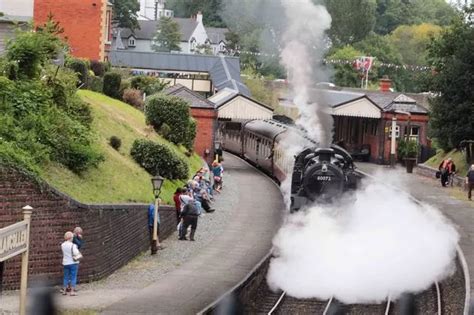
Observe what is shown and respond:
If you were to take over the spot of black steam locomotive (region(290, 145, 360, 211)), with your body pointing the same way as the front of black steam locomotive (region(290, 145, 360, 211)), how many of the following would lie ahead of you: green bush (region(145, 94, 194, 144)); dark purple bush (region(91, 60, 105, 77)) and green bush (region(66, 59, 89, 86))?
0

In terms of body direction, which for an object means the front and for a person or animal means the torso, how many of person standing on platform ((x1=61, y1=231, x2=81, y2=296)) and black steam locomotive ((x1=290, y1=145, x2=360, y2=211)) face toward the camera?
1

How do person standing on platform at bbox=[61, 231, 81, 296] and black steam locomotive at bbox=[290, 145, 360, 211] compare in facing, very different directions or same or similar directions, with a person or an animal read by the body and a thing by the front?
very different directions

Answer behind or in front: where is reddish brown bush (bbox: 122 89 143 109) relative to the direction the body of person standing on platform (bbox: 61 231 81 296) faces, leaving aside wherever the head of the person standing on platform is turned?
in front

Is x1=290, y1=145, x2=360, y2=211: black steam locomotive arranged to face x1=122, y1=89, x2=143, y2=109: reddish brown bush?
no

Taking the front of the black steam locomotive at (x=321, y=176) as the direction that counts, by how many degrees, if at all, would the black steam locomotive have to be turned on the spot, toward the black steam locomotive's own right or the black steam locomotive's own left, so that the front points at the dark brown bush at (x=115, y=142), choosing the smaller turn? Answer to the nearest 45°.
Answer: approximately 90° to the black steam locomotive's own right

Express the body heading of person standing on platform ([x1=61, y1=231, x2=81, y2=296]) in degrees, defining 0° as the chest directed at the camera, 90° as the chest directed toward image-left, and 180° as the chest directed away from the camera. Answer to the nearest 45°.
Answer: approximately 225°

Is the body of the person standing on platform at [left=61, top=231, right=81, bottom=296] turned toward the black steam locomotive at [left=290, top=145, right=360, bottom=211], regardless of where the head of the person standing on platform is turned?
yes

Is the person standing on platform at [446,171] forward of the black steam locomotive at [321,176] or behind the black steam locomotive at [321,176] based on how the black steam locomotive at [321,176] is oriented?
behind

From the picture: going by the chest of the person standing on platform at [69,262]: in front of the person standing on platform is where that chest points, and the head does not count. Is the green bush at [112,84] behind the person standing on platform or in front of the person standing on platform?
in front

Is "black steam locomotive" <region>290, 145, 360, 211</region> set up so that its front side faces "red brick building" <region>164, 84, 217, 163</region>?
no

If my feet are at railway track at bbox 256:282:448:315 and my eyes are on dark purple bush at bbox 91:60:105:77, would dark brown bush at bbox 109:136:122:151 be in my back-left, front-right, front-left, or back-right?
front-left

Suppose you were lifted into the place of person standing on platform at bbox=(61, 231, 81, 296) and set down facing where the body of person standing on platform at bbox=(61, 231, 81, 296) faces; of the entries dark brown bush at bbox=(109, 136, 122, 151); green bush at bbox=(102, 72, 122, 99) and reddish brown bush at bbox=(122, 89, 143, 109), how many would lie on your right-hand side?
0

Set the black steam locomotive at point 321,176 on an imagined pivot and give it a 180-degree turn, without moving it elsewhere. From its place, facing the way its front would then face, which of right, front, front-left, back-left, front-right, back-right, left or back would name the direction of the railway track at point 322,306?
back

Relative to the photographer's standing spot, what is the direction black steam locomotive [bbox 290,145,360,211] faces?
facing the viewer

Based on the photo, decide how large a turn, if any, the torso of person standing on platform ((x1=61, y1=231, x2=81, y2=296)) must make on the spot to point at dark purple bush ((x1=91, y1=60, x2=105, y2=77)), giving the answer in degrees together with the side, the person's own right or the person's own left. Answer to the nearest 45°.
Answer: approximately 45° to the person's own left

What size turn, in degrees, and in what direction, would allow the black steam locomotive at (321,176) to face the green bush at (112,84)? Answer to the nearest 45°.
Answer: approximately 135° to its right

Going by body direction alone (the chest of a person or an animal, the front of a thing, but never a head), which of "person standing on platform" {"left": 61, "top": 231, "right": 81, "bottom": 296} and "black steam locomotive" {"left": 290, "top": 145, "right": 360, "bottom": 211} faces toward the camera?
the black steam locomotive

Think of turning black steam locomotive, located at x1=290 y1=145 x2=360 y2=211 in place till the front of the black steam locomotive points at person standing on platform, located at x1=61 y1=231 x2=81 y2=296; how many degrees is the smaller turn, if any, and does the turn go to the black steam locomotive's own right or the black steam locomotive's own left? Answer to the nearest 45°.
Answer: approximately 45° to the black steam locomotive's own right
